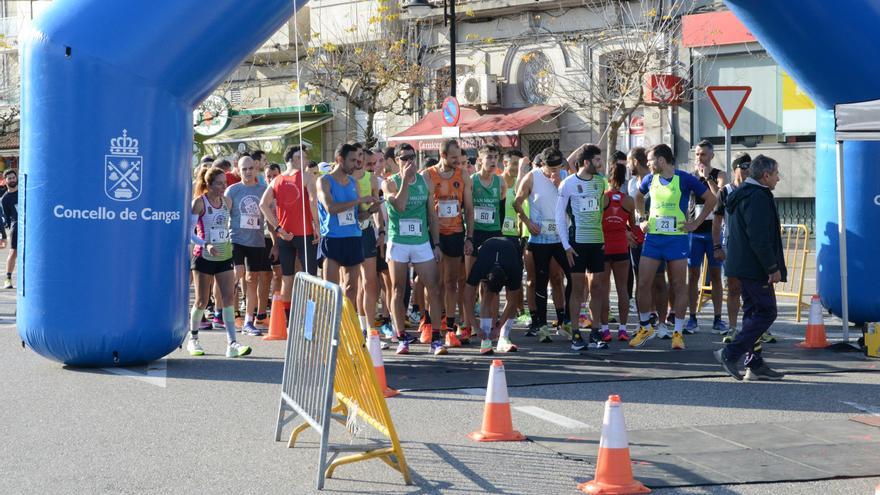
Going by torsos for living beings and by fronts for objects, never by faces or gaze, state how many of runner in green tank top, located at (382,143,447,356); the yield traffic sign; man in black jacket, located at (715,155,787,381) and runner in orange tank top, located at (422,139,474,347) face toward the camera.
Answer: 3

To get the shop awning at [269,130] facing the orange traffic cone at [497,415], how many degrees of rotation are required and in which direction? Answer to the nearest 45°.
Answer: approximately 45° to its left

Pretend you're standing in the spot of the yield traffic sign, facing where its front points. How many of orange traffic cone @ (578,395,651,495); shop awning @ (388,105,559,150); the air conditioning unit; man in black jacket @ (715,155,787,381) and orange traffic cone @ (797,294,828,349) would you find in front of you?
3

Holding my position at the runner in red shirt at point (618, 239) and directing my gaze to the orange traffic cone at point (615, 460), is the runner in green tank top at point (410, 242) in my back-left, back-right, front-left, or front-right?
front-right

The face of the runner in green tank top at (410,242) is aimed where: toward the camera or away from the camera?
toward the camera

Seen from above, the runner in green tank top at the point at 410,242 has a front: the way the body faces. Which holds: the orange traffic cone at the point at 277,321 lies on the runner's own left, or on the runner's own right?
on the runner's own right

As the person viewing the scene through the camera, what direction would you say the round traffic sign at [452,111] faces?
facing the viewer and to the left of the viewer

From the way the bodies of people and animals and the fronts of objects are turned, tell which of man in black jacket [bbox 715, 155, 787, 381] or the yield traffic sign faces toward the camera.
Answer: the yield traffic sign

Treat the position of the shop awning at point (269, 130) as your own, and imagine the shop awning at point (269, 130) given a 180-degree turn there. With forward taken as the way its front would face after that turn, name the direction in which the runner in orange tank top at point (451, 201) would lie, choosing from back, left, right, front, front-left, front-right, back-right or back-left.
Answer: back-right

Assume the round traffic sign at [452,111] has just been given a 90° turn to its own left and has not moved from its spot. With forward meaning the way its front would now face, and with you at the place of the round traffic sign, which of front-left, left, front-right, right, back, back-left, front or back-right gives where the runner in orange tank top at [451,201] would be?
front-right

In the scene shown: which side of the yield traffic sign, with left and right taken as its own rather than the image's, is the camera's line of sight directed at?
front

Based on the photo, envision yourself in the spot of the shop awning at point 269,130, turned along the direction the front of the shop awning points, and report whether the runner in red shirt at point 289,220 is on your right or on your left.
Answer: on your left

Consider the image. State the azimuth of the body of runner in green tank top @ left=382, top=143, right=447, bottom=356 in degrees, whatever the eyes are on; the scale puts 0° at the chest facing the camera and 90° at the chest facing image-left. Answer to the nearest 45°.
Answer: approximately 0°

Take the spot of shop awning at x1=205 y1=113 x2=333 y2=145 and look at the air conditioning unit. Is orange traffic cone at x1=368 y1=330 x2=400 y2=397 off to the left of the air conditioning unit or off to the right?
right

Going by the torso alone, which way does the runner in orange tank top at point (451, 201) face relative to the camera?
toward the camera

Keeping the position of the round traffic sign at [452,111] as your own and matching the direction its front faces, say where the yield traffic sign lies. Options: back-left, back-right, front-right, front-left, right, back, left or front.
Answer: left

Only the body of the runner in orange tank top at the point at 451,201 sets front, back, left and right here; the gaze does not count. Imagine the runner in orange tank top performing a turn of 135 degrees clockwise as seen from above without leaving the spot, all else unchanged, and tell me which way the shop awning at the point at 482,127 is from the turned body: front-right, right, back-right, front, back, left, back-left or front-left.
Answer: front-right
